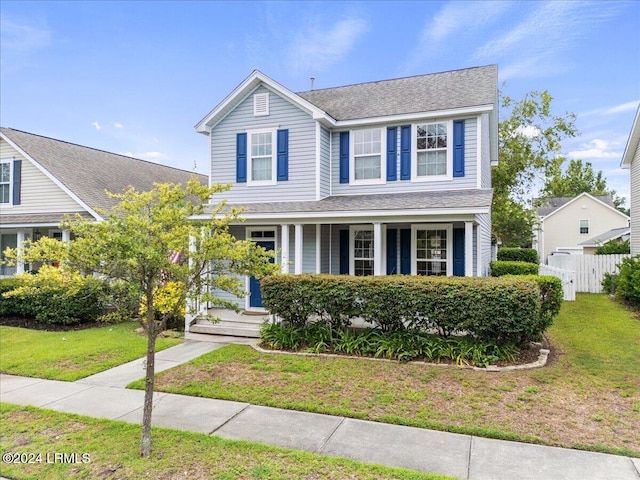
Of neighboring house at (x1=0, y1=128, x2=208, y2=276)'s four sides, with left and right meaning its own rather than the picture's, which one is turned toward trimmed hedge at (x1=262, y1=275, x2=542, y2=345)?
left

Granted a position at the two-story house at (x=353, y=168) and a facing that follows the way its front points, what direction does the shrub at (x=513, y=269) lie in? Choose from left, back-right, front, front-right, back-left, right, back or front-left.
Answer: left

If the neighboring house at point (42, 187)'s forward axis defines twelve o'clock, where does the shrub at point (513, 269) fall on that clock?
The shrub is roughly at 9 o'clock from the neighboring house.

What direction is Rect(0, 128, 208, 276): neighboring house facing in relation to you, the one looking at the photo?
facing the viewer and to the left of the viewer

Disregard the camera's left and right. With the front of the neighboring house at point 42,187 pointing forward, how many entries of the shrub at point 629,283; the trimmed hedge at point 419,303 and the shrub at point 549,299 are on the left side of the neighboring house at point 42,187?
3

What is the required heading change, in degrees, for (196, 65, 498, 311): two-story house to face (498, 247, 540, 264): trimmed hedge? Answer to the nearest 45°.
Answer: approximately 135° to its left

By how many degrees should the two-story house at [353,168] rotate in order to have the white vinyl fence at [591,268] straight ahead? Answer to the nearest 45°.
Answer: approximately 135° to its left

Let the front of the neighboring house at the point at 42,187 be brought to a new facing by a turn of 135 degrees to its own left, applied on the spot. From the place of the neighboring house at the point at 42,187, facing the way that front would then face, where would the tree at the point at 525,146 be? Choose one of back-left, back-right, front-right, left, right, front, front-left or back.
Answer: front

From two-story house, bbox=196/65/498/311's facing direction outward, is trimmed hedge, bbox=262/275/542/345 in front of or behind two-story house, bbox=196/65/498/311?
in front

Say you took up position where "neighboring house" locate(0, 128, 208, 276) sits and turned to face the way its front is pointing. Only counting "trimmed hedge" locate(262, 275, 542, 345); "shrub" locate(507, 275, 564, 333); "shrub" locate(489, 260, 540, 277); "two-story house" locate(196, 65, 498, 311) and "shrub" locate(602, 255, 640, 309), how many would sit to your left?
5

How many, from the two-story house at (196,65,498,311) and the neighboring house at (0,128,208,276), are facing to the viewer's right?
0

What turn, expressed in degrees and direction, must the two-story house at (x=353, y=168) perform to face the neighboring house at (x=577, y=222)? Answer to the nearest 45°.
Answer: approximately 135° to its left

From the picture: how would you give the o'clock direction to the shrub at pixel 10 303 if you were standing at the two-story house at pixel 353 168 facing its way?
The shrub is roughly at 3 o'clock from the two-story house.

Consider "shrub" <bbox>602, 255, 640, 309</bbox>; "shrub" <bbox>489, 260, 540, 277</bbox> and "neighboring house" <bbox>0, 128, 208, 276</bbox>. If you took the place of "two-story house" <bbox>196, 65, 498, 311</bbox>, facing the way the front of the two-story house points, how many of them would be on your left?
2

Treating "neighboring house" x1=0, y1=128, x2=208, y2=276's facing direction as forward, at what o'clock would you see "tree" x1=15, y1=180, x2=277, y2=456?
The tree is roughly at 10 o'clock from the neighboring house.

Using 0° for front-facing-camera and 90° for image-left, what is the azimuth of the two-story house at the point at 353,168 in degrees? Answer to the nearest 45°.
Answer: approximately 0°
